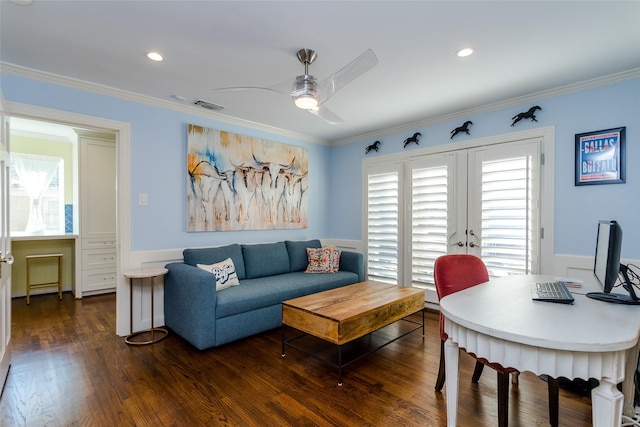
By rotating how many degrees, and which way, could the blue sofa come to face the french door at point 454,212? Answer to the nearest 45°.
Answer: approximately 45° to its left

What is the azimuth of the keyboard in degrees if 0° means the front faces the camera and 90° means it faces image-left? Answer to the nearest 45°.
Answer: approximately 90°

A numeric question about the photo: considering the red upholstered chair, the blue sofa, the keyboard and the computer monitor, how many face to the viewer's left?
2

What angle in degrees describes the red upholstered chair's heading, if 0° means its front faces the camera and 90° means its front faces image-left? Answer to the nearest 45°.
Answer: approximately 315°

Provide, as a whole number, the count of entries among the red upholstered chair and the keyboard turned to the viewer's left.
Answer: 1

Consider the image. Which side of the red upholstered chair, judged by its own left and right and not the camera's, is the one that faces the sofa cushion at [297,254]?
back

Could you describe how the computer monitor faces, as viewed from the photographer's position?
facing to the left of the viewer

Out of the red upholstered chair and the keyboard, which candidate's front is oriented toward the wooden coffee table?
the keyboard

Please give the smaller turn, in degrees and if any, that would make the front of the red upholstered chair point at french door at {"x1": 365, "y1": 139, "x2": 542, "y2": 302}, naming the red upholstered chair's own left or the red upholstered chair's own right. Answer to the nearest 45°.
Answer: approximately 135° to the red upholstered chair's own left

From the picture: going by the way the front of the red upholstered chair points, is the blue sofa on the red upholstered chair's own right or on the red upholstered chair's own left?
on the red upholstered chair's own right

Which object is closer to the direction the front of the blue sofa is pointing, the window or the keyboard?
the keyboard

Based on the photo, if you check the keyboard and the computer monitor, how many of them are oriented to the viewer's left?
2

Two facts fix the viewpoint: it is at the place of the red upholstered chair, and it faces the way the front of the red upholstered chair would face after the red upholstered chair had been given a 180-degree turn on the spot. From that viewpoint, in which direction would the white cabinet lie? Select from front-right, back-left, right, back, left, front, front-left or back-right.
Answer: front-left

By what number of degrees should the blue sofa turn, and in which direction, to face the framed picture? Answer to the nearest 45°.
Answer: approximately 45° to its left

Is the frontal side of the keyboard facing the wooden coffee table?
yes

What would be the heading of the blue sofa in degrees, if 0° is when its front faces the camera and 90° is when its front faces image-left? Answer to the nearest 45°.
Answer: approximately 315°
